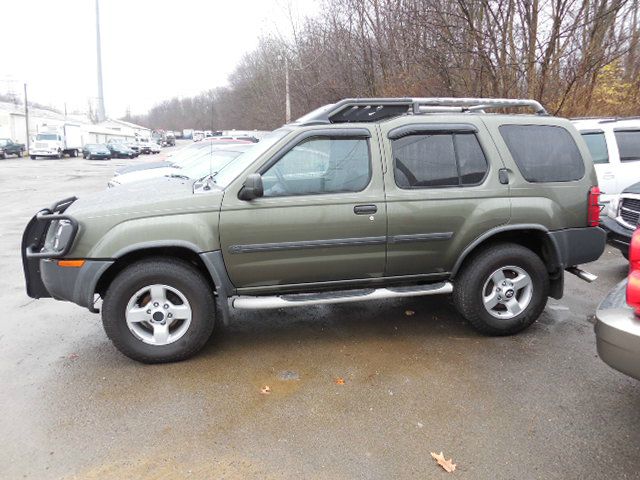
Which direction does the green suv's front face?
to the viewer's left

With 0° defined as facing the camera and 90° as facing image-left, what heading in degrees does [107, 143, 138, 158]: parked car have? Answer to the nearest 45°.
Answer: approximately 315°

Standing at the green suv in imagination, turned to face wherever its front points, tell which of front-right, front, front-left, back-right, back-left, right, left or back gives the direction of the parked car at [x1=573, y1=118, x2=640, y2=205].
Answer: back-right

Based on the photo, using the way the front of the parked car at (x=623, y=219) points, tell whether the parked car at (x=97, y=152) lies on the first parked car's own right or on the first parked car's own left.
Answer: on the first parked car's own right

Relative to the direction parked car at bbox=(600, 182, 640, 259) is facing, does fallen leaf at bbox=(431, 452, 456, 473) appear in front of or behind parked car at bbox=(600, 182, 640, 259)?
in front
